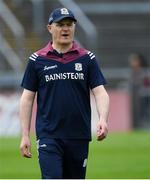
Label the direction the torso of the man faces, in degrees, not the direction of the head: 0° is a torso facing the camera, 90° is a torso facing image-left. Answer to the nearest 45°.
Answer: approximately 0°
